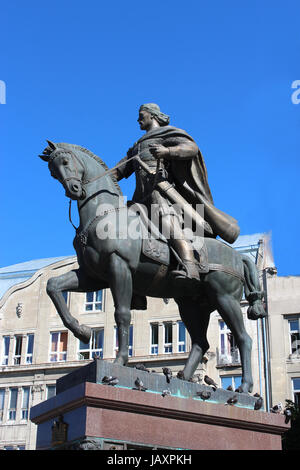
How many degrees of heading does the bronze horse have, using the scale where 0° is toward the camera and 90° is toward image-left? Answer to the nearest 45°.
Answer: approximately 45°
